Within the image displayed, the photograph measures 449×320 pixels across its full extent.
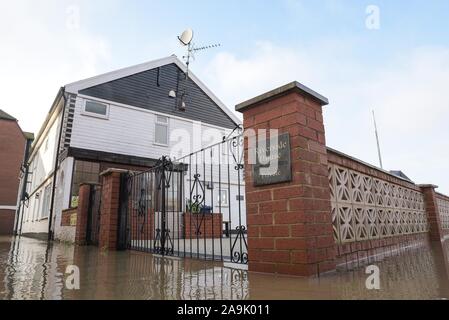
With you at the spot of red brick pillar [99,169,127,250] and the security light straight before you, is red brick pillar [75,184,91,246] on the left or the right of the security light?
left

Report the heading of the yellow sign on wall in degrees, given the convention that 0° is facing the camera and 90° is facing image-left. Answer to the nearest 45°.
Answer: approximately 45°
